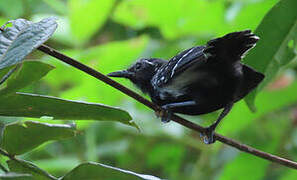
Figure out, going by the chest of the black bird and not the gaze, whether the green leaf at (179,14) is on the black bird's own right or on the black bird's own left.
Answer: on the black bird's own right

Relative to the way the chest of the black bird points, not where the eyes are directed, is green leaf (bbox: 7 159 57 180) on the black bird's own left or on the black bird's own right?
on the black bird's own left

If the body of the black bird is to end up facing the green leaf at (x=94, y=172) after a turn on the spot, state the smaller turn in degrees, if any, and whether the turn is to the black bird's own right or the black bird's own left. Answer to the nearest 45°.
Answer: approximately 45° to the black bird's own left

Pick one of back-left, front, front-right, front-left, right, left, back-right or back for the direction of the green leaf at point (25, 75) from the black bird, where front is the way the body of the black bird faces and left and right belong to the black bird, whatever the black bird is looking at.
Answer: front-left

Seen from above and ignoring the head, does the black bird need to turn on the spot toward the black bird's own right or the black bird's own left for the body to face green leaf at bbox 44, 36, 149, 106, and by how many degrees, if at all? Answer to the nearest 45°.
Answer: approximately 45° to the black bird's own right

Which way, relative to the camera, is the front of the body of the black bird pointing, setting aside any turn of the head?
to the viewer's left
